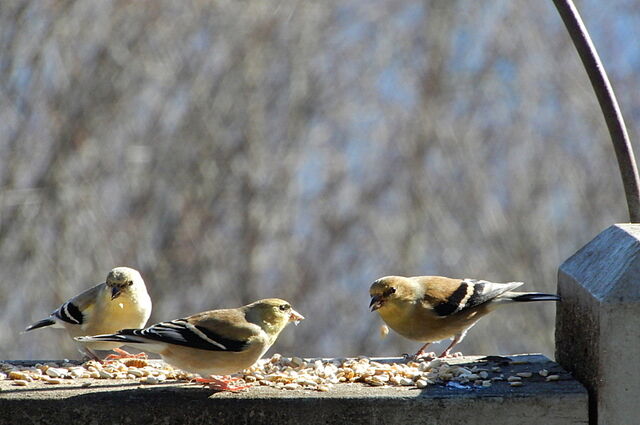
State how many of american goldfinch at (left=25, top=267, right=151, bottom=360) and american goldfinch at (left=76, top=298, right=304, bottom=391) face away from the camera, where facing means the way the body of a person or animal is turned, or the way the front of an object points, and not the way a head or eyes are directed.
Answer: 0

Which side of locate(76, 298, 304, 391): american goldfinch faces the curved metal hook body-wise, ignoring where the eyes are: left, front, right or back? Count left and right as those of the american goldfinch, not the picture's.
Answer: front

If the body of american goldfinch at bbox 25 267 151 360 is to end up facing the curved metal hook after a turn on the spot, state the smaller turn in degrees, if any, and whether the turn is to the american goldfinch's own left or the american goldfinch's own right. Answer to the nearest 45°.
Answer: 0° — it already faces it

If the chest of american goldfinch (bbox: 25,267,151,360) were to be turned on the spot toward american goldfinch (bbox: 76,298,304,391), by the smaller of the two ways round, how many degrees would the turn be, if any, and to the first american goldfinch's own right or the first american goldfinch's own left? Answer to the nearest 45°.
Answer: approximately 45° to the first american goldfinch's own right

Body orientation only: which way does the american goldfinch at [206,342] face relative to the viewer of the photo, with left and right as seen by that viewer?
facing to the right of the viewer

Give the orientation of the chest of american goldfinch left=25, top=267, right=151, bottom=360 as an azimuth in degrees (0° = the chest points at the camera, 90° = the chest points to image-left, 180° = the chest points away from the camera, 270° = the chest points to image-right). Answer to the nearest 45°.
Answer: approximately 315°

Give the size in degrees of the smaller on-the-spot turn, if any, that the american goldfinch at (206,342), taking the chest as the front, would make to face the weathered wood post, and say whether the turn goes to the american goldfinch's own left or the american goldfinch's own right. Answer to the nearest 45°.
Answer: approximately 45° to the american goldfinch's own right
